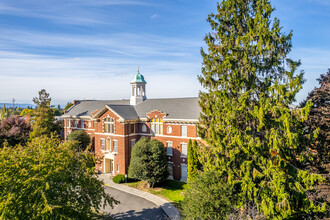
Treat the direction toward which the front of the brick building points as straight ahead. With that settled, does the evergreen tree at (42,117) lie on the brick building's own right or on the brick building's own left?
on the brick building's own right

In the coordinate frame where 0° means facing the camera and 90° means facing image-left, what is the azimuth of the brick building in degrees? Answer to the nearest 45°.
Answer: approximately 45°

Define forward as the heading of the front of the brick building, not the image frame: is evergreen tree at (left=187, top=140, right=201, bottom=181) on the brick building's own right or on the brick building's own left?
on the brick building's own left

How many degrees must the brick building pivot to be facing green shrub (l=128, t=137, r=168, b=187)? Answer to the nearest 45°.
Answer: approximately 45° to its left

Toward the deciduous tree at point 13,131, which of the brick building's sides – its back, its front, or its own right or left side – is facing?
right

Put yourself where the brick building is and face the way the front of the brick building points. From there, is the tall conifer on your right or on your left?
on your left
